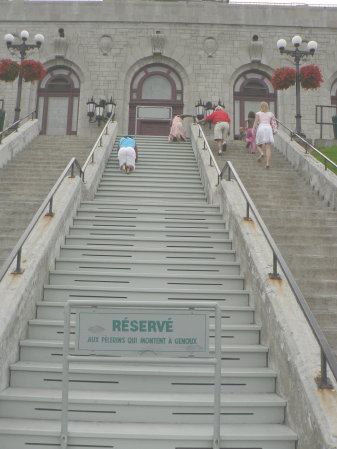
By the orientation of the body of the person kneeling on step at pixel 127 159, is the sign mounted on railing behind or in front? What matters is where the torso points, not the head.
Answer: behind

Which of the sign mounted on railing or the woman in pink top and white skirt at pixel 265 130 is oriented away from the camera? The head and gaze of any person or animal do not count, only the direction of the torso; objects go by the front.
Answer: the woman in pink top and white skirt

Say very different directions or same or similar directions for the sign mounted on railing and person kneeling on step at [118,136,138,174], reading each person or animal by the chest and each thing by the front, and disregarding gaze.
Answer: very different directions

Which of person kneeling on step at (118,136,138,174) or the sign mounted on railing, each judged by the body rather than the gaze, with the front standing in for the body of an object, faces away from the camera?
the person kneeling on step

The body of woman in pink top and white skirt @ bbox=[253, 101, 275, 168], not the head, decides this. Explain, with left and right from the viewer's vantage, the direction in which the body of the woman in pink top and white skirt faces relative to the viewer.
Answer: facing away from the viewer

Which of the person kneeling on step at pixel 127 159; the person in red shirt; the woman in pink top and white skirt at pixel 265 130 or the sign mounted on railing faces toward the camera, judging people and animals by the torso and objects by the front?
the sign mounted on railing

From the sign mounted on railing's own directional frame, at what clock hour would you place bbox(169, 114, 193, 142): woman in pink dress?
The woman in pink dress is roughly at 6 o'clock from the sign mounted on railing.

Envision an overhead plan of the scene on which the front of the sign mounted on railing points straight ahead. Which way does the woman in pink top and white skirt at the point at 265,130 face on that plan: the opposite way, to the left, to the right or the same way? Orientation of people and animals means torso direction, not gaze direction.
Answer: the opposite way
